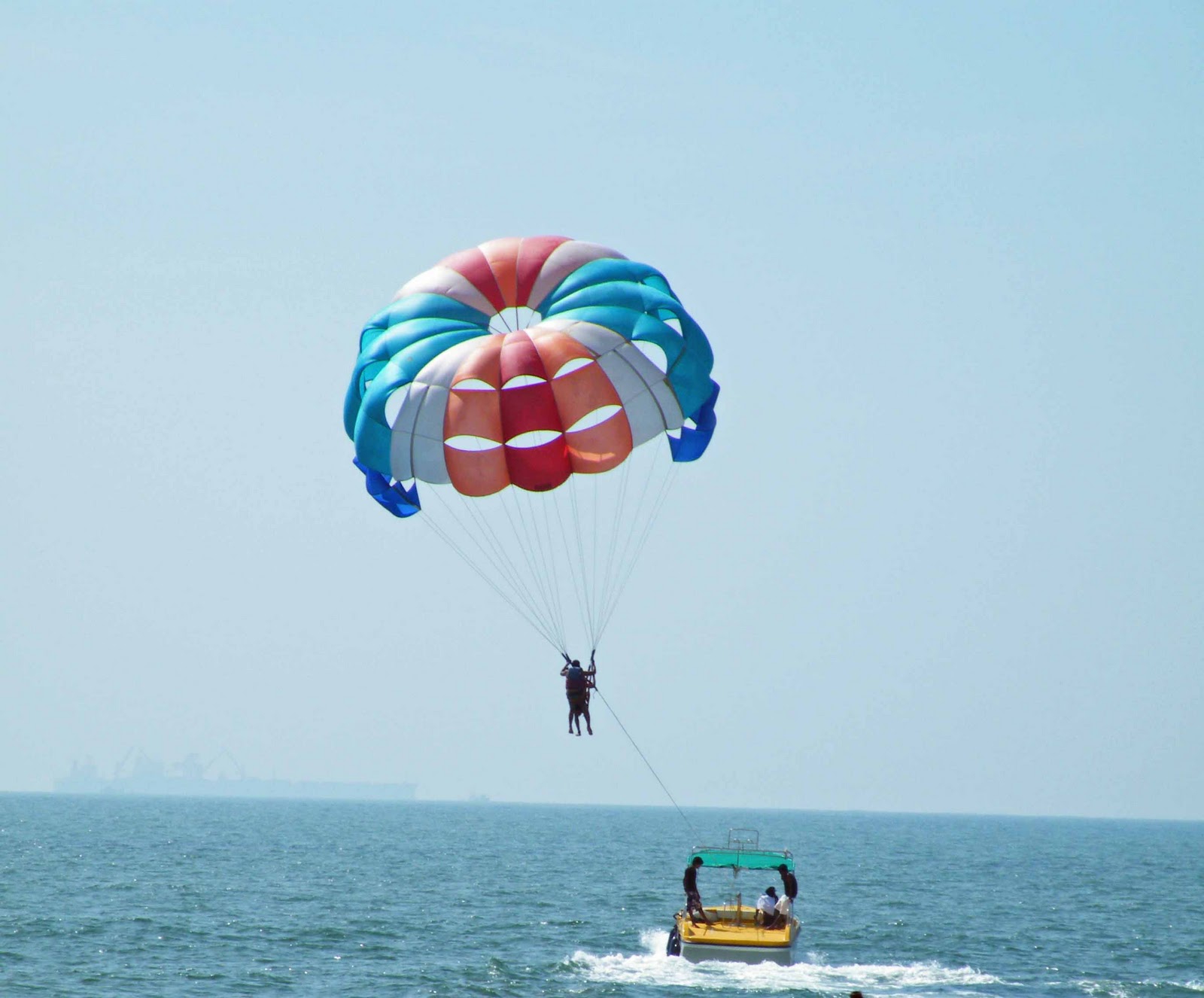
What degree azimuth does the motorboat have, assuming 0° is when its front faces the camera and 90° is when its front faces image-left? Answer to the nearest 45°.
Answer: approximately 180°

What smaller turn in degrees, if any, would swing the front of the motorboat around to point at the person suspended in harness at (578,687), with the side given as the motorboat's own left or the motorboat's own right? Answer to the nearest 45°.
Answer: approximately 135° to the motorboat's own left
